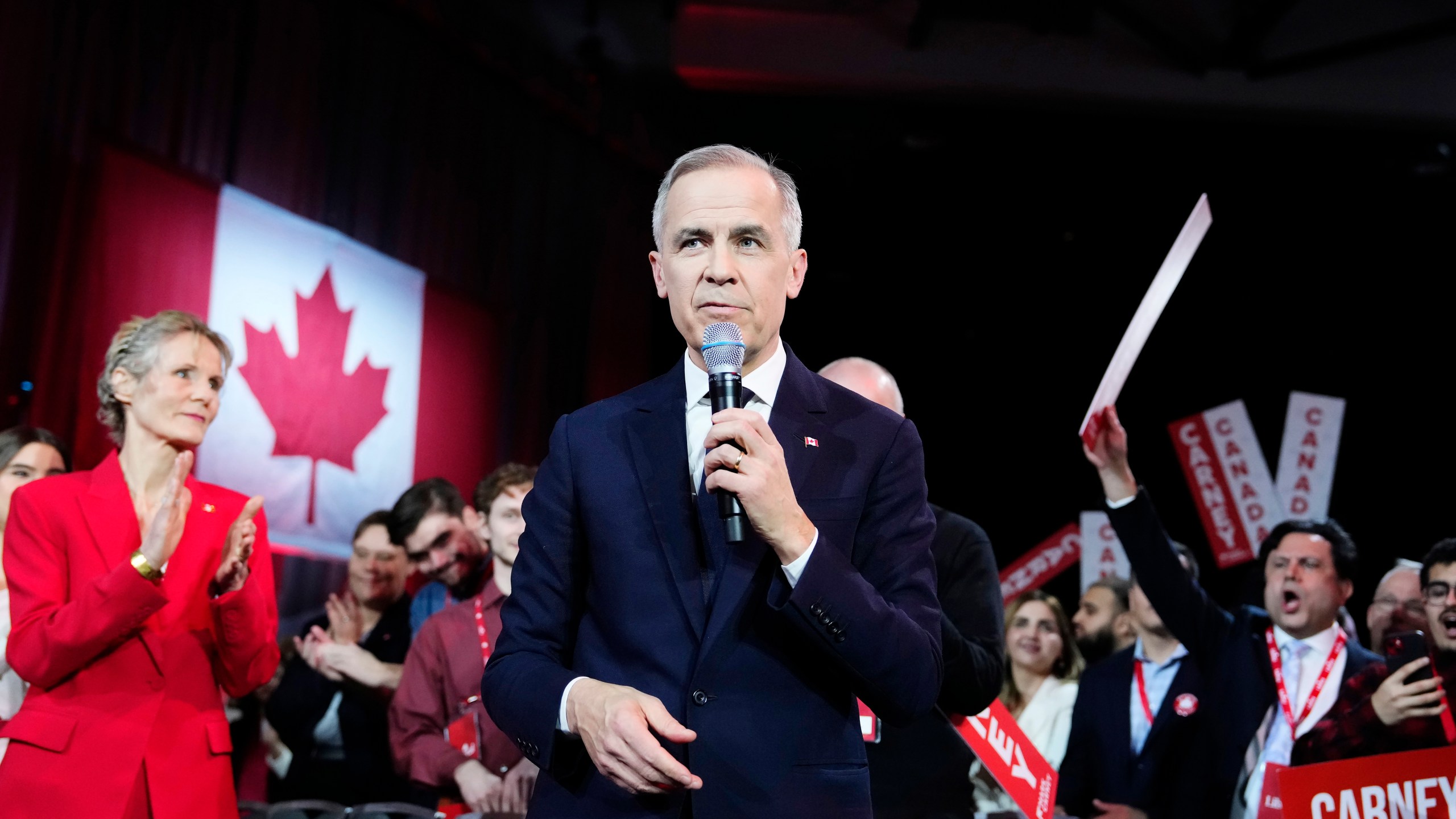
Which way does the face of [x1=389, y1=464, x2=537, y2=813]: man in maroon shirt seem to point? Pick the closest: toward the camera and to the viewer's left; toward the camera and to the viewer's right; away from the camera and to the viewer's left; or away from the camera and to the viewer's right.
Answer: toward the camera and to the viewer's right

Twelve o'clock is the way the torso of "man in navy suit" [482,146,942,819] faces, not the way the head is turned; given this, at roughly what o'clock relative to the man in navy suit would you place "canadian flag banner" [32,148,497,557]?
The canadian flag banner is roughly at 5 o'clock from the man in navy suit.

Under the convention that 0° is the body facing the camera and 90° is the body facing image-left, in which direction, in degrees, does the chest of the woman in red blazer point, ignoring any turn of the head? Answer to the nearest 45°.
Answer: approximately 315°

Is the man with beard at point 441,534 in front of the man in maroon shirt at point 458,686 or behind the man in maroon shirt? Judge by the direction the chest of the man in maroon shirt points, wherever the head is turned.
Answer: behind

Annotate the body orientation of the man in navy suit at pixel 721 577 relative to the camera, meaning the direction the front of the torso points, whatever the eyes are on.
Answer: toward the camera

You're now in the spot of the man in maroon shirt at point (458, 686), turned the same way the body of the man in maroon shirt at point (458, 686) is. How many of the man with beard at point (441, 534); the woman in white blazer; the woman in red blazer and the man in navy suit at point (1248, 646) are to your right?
1

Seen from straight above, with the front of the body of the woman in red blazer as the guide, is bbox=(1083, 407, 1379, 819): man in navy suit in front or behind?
in front

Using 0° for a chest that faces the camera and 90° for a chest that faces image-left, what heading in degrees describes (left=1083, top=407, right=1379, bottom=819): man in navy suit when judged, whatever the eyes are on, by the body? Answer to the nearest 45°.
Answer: approximately 0°

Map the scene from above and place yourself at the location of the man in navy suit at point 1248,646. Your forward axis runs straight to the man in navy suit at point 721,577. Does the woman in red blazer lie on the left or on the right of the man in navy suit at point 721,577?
right

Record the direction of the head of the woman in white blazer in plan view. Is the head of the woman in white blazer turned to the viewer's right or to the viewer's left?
to the viewer's left

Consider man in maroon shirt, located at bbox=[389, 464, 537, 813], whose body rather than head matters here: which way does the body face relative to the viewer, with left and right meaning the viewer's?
facing the viewer and to the right of the viewer

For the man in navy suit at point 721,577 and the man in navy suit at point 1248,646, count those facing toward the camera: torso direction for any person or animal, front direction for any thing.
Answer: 2

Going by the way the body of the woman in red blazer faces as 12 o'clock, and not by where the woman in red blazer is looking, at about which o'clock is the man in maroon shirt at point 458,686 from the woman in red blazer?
The man in maroon shirt is roughly at 9 o'clock from the woman in red blazer.
